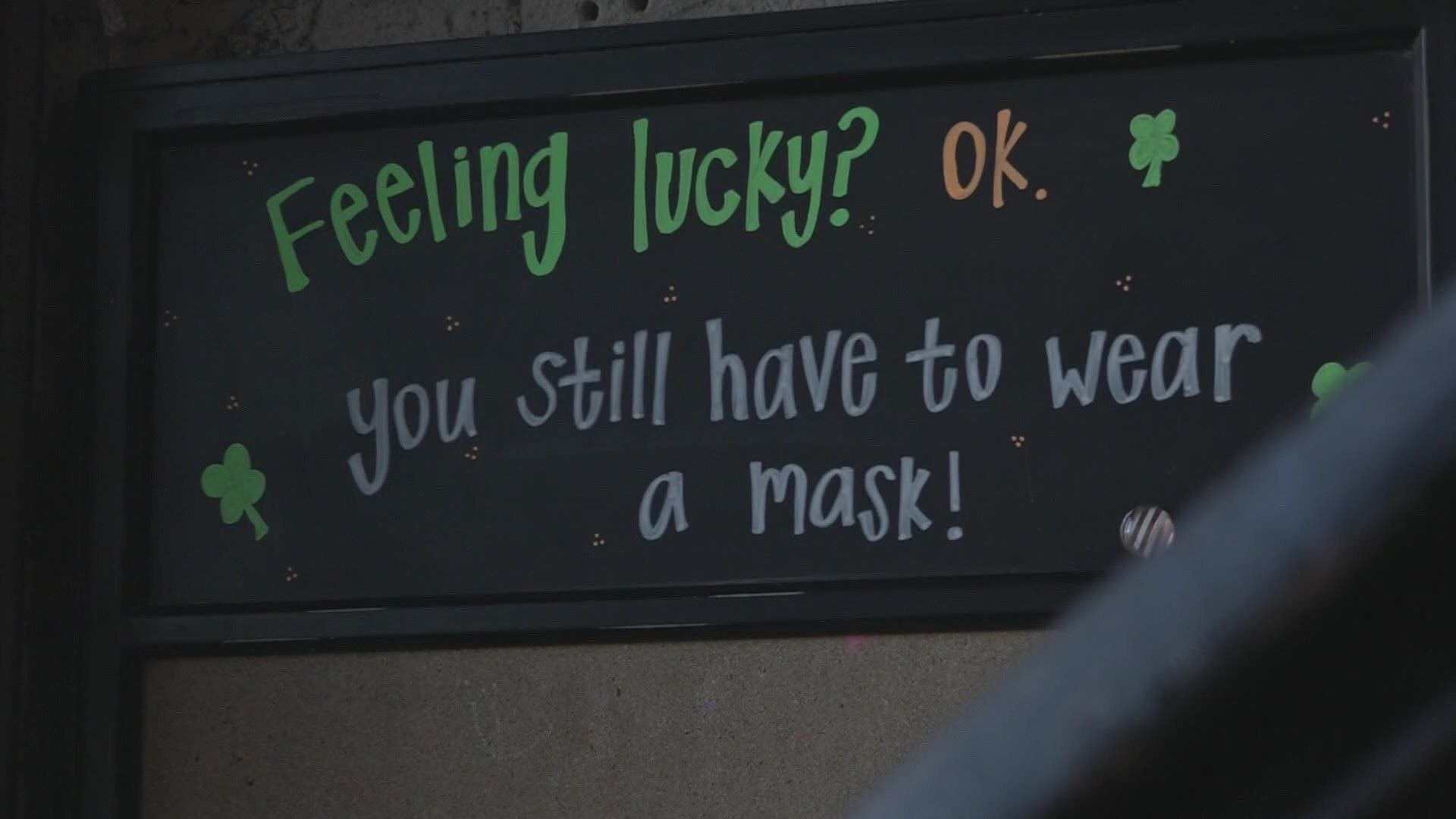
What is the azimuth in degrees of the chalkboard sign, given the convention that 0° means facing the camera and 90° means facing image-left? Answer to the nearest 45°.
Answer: approximately 0°
